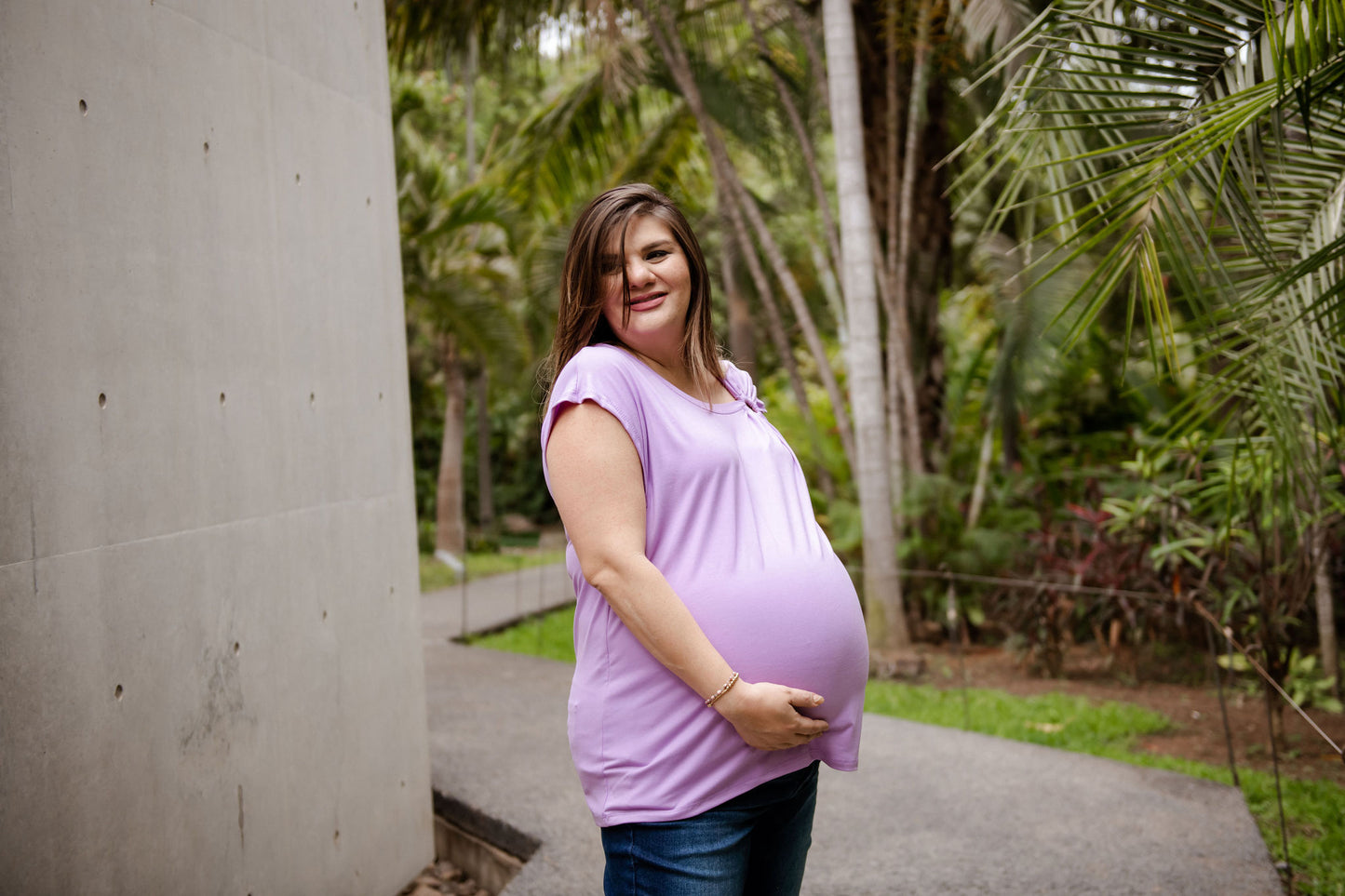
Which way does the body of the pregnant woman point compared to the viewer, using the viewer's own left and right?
facing the viewer and to the right of the viewer

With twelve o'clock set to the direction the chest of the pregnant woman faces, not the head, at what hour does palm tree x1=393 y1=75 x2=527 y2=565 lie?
The palm tree is roughly at 7 o'clock from the pregnant woman.
